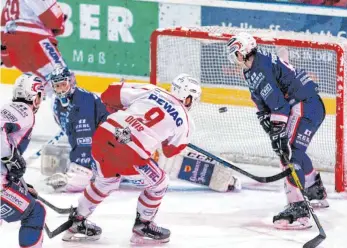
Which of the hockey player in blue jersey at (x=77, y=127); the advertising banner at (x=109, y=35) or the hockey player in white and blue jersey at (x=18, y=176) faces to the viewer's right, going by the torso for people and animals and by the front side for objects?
the hockey player in white and blue jersey at (x=18, y=176)

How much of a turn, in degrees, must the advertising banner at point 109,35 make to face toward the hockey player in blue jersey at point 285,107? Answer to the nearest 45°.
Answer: approximately 45° to its left

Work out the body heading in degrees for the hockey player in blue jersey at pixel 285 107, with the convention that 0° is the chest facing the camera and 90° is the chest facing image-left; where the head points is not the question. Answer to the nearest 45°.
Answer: approximately 90°

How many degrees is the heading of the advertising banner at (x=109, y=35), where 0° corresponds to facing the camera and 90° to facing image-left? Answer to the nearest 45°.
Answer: approximately 0°

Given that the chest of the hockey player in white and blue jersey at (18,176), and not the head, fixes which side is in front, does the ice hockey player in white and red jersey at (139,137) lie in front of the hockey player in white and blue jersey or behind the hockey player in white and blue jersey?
in front

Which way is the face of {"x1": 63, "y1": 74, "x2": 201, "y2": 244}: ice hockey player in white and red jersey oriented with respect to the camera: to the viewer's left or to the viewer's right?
to the viewer's right

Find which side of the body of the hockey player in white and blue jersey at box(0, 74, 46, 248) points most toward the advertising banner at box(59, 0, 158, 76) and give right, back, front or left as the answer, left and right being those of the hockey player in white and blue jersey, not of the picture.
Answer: left

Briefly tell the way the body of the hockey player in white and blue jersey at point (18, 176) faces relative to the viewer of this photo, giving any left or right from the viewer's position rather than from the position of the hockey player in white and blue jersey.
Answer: facing to the right of the viewer
